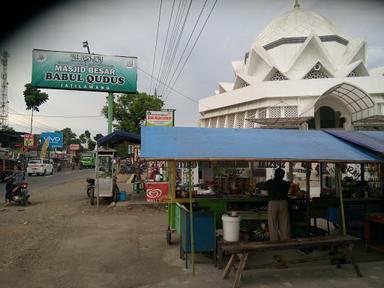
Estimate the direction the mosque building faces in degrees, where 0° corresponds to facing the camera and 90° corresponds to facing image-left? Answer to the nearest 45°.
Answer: approximately 0°

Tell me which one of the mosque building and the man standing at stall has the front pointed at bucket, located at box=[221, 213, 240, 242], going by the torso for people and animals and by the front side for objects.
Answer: the mosque building

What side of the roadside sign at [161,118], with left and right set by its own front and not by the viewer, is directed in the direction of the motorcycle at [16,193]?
front

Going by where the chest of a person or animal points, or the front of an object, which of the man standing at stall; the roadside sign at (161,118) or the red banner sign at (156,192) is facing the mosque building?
the man standing at stall

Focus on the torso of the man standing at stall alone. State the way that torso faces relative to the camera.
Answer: away from the camera

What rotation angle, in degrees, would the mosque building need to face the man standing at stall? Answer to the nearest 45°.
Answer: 0° — it already faces them

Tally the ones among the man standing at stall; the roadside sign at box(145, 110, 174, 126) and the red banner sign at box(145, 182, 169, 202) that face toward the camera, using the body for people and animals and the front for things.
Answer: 2

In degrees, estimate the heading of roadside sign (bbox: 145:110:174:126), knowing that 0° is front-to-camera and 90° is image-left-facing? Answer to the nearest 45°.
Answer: approximately 0°

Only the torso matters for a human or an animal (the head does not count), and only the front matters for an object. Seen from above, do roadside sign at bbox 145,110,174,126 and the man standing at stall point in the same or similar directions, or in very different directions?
very different directions
